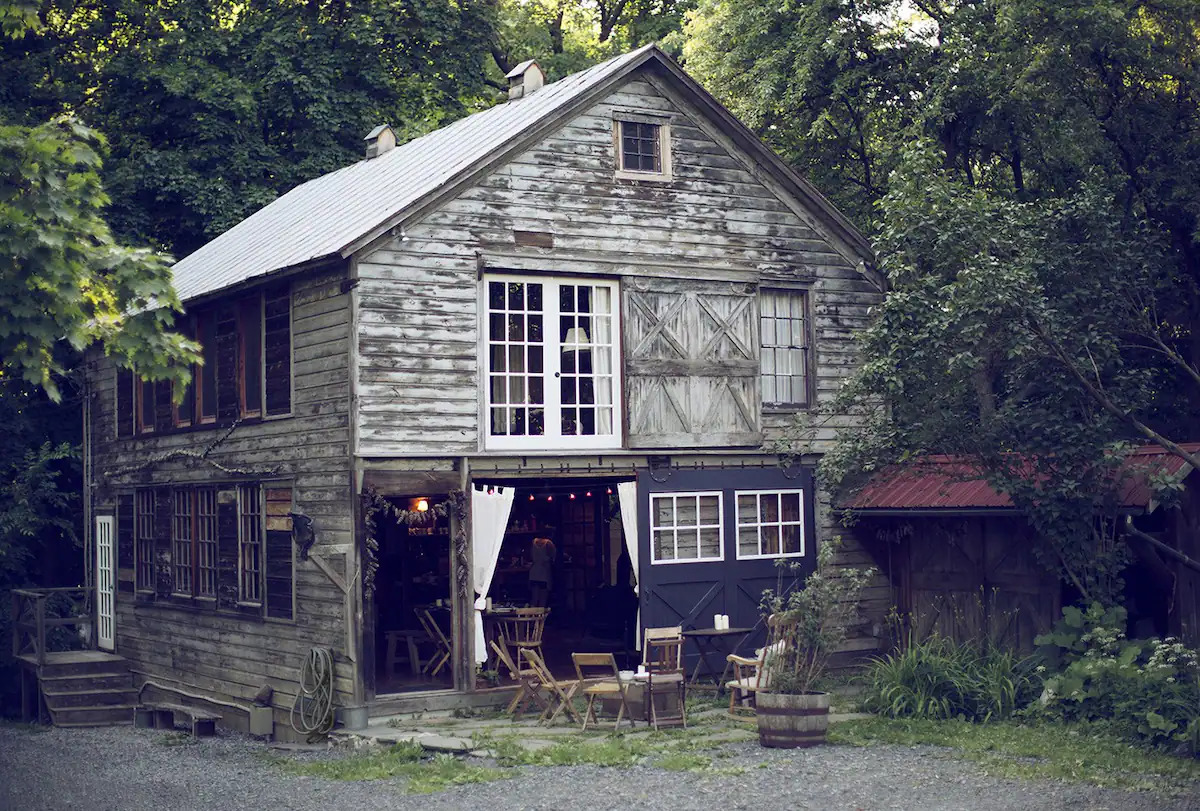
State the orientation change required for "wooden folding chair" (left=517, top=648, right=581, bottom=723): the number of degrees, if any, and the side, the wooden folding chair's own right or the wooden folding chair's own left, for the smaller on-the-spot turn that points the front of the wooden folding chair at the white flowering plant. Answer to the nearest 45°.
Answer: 0° — it already faces it

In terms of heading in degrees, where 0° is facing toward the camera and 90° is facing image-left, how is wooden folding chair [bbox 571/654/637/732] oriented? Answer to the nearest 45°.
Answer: approximately 225°

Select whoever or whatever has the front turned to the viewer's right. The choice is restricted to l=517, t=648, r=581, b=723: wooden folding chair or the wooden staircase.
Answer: the wooden folding chair

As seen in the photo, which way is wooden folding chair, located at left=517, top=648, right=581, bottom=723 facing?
to the viewer's right

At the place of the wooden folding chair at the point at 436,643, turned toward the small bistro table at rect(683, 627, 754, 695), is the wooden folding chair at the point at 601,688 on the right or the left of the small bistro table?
right

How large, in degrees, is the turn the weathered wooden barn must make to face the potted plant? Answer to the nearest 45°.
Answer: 0° — it already faces it

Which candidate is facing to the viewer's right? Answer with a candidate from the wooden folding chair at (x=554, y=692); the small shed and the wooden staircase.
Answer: the wooden folding chair

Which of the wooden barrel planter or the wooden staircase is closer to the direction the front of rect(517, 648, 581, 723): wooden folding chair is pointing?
the wooden barrel planter

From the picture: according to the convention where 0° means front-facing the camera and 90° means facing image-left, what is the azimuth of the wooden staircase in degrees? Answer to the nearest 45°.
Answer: approximately 0°
